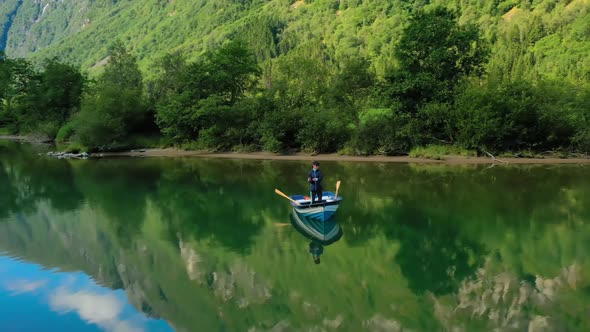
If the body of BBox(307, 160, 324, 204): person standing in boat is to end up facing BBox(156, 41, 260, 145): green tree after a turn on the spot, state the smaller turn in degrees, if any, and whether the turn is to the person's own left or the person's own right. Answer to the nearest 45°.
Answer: approximately 180°

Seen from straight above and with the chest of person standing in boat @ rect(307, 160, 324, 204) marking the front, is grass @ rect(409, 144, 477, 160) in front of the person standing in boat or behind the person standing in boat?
behind

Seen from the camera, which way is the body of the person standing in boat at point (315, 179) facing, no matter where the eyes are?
toward the camera

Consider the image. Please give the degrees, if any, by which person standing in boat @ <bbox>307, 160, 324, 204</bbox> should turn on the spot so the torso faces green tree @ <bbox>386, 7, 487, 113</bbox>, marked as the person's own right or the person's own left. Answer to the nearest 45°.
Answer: approximately 135° to the person's own left

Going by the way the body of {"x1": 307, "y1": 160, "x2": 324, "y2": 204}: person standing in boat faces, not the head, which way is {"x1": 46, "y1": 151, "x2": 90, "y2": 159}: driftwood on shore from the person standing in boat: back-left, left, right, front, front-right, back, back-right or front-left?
back-right

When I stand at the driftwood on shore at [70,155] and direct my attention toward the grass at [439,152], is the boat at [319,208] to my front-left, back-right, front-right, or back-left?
front-right

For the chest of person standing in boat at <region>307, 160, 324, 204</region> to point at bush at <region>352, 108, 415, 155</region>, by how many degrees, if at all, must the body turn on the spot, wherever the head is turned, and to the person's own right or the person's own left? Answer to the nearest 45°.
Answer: approximately 180°

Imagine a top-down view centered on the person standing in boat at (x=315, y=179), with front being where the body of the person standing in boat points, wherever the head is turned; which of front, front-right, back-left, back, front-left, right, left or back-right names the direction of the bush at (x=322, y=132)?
back
